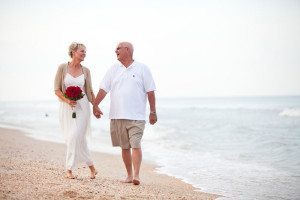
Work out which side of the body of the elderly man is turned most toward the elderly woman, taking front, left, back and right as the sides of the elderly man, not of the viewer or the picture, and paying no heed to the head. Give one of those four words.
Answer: right

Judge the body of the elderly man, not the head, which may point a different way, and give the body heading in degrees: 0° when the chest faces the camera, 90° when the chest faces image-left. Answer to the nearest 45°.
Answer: approximately 0°

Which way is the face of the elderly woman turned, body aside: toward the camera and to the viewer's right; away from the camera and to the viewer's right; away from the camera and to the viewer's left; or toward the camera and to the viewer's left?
toward the camera and to the viewer's right
